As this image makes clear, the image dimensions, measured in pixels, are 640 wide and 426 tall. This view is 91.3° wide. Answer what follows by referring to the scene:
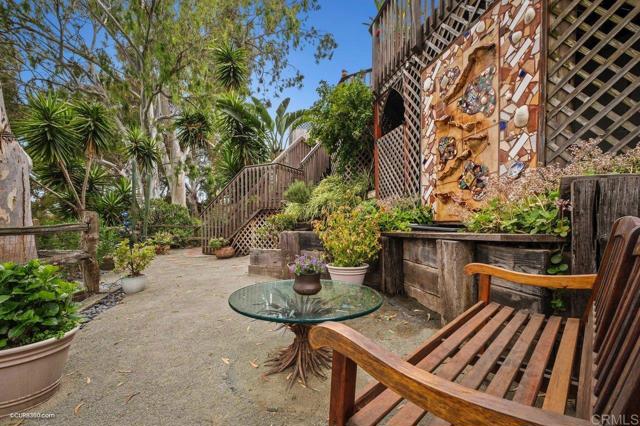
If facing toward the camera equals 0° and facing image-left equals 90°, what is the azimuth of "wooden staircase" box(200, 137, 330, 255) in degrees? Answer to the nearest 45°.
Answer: approximately 90°

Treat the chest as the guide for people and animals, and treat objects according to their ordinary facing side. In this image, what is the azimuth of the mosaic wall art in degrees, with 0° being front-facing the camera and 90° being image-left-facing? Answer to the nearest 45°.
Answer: approximately 45°

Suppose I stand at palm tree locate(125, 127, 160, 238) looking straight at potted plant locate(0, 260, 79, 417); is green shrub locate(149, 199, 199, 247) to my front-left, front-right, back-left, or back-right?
back-left

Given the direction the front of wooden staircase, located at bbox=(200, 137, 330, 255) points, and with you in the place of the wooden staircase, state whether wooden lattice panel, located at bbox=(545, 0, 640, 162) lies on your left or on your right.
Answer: on your left

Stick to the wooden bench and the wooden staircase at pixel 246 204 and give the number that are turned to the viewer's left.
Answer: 2

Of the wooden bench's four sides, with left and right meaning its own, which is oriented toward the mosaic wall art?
right

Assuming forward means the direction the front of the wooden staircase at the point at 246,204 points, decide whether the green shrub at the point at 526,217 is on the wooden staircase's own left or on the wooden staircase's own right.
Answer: on the wooden staircase's own left

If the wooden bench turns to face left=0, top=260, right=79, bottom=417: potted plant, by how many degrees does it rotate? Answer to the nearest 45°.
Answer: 0° — it already faces it

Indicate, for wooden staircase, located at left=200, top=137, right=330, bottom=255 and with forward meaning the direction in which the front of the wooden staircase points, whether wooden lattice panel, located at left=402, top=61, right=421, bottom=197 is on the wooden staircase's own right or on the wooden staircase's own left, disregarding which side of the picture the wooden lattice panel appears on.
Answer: on the wooden staircase's own left

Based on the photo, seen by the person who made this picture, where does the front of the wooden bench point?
facing to the left of the viewer
